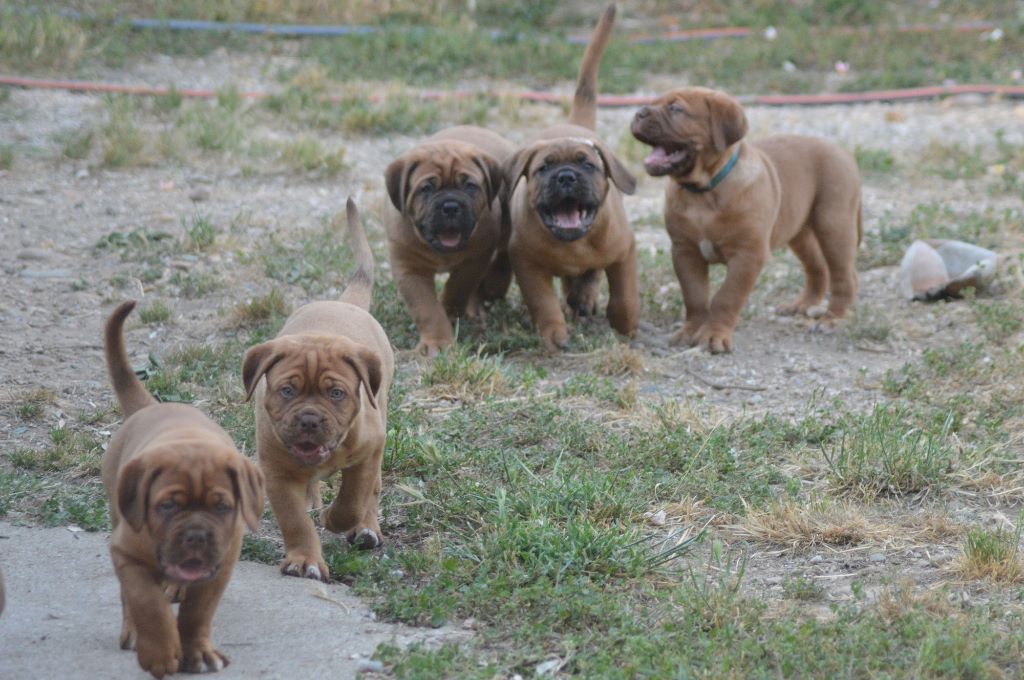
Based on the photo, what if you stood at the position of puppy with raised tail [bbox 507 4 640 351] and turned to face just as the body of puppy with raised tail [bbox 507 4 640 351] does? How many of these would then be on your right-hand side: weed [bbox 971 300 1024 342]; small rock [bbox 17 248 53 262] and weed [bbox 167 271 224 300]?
2

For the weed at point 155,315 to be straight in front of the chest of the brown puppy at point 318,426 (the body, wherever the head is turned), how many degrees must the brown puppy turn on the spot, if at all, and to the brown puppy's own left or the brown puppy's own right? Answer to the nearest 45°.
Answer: approximately 180°

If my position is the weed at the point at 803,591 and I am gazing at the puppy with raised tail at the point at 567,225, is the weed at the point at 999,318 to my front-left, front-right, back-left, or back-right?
front-right

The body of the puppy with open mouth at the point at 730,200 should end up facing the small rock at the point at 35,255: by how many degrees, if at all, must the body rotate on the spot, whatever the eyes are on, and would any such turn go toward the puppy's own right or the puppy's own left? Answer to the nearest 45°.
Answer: approximately 45° to the puppy's own right

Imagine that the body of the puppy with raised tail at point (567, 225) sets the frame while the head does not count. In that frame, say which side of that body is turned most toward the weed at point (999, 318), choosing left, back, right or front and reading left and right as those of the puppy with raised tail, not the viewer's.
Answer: left

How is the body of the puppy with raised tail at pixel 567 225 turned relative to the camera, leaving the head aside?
toward the camera

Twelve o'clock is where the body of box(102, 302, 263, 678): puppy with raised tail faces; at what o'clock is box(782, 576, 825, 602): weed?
The weed is roughly at 9 o'clock from the puppy with raised tail.

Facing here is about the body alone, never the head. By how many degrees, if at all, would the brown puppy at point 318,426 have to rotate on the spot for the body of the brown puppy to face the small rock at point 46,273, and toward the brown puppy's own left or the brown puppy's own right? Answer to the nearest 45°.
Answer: approximately 135° to the brown puppy's own right

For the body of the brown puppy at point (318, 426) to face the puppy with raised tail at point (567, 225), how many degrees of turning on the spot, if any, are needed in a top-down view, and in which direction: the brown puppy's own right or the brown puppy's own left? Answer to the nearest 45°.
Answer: approximately 135° to the brown puppy's own left

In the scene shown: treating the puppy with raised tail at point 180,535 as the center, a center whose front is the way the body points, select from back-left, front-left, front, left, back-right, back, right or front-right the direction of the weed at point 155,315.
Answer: back

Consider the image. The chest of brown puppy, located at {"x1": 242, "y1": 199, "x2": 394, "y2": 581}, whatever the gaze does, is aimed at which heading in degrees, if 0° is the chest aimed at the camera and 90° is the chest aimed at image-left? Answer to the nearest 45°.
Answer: approximately 0°

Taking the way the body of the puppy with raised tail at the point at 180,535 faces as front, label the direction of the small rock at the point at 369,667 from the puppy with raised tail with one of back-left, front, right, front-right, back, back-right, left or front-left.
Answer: left

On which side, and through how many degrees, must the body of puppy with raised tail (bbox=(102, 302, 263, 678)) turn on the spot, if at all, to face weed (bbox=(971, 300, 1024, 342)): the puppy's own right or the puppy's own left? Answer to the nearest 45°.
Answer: approximately 135° to the puppy's own left

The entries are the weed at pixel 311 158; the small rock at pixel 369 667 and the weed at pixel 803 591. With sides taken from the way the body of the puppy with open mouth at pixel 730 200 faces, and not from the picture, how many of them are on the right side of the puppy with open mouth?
1

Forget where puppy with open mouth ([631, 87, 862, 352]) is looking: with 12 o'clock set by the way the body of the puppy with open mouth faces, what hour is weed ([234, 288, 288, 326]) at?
The weed is roughly at 1 o'clock from the puppy with open mouth.

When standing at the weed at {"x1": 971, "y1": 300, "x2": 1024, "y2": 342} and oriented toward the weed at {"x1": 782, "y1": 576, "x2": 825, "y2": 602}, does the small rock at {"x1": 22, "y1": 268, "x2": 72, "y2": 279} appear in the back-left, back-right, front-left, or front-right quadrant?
front-right

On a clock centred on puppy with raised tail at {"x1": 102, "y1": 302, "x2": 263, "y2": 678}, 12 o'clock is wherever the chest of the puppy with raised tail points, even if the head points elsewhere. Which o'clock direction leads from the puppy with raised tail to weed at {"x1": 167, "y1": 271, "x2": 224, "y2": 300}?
The weed is roughly at 6 o'clock from the puppy with raised tail.

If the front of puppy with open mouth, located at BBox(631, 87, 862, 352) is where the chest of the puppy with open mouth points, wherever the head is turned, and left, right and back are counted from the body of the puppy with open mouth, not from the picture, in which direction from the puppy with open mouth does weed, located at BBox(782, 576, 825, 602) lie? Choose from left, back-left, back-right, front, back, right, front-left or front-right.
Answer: front-left

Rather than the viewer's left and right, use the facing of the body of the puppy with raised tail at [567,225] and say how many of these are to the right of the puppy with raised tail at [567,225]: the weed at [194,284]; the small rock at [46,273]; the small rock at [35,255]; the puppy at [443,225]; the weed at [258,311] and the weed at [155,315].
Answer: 6
